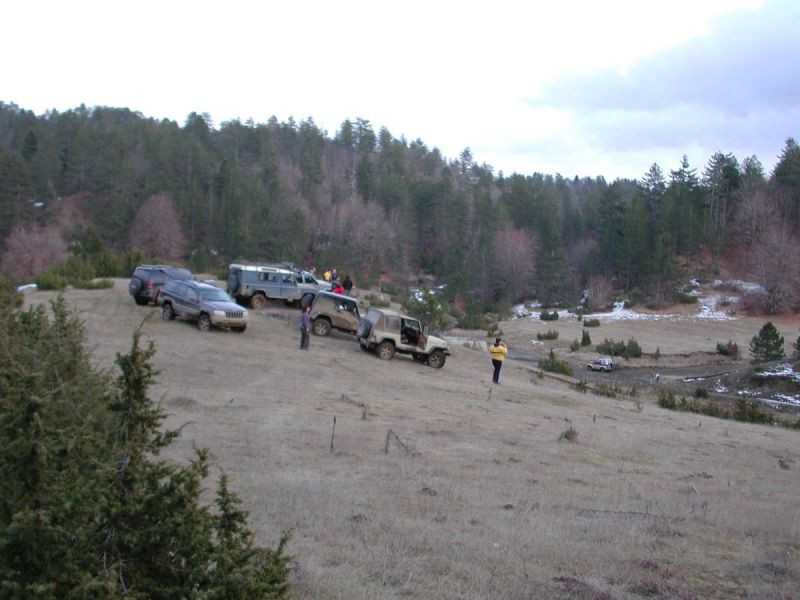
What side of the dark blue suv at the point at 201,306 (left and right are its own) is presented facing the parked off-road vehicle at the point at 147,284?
back

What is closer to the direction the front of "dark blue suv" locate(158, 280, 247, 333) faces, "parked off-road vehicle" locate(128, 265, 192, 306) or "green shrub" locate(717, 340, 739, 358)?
the green shrub

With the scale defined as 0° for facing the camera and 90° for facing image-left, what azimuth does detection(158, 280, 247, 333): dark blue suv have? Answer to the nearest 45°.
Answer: approximately 315°
